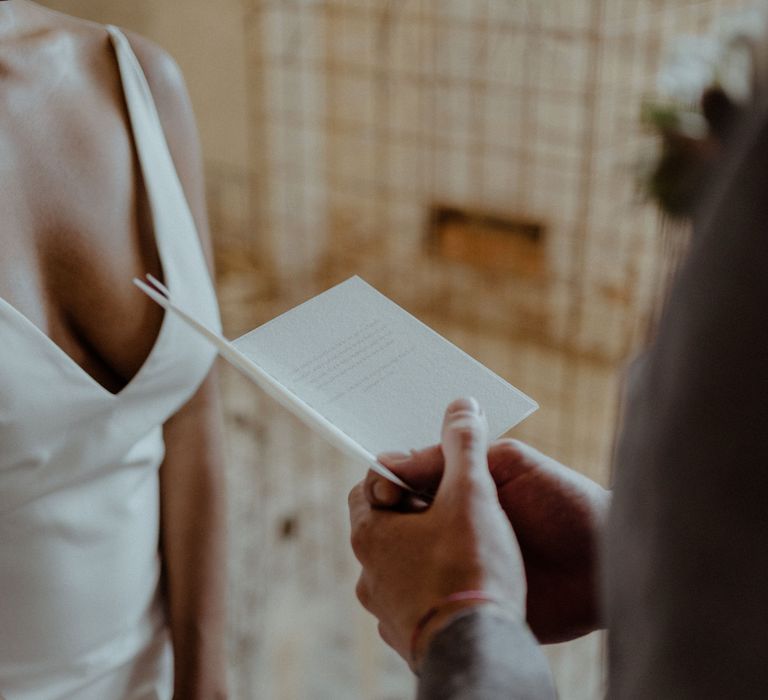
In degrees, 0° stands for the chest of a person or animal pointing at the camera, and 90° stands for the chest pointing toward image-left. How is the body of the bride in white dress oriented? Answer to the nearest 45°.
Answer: approximately 315°
